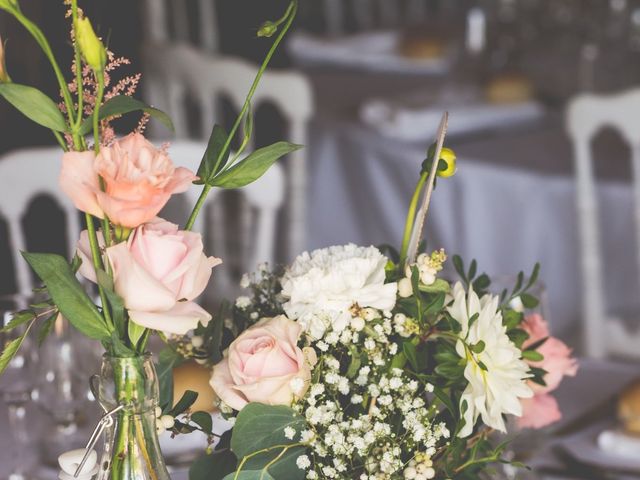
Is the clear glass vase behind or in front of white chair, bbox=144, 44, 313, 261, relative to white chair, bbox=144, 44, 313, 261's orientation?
behind

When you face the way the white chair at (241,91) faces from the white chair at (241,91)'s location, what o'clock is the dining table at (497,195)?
The dining table is roughly at 2 o'clock from the white chair.

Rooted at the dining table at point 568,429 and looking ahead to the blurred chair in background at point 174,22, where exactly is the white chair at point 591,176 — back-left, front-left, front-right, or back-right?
front-right

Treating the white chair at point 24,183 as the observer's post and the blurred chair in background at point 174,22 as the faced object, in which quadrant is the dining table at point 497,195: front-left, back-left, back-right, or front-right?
front-right

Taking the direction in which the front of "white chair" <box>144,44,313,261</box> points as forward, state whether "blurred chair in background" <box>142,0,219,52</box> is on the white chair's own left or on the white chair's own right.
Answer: on the white chair's own left

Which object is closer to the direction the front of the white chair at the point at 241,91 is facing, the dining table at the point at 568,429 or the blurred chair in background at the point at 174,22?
the blurred chair in background

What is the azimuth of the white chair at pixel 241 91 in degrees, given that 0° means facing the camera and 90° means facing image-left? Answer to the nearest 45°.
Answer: approximately 225°

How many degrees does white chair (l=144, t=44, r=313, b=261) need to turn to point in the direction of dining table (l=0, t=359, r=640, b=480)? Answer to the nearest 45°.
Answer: approximately 135° to its right

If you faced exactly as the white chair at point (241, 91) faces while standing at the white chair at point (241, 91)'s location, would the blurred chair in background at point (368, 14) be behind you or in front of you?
in front

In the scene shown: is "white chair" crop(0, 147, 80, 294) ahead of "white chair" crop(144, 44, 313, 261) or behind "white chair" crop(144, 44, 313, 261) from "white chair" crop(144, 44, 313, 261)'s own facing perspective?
behind

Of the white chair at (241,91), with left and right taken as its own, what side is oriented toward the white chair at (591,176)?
right

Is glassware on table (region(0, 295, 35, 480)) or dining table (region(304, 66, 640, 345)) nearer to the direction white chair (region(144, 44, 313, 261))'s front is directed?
the dining table

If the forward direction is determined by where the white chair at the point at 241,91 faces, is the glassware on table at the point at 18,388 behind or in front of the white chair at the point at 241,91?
behind
